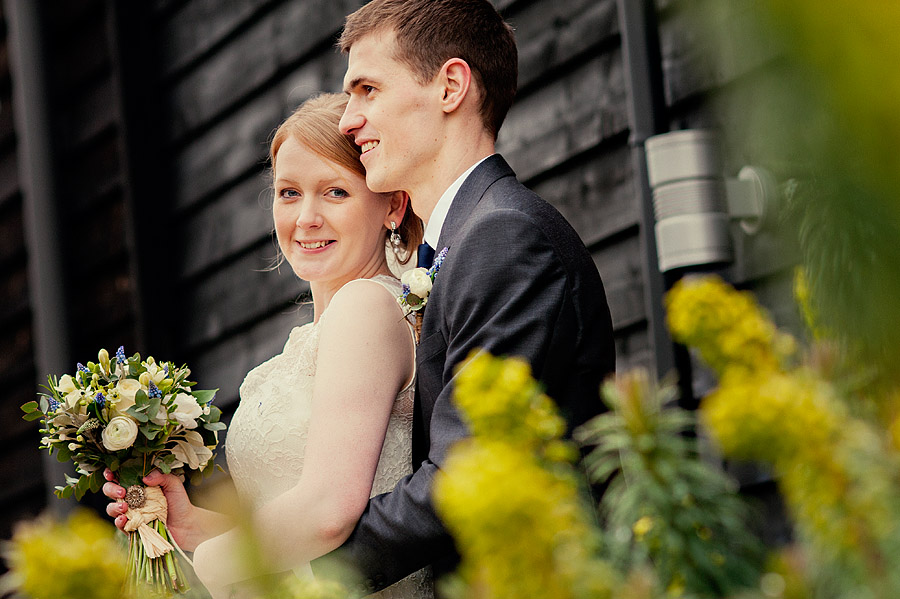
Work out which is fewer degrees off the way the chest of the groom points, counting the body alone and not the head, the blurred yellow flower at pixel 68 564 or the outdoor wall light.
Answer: the blurred yellow flower

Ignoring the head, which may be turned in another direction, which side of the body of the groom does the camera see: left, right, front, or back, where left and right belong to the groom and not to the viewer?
left

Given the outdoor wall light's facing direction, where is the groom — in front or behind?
in front

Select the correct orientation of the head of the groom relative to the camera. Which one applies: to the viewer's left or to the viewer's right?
to the viewer's left

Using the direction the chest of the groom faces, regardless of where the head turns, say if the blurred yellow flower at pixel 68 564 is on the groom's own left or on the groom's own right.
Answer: on the groom's own left

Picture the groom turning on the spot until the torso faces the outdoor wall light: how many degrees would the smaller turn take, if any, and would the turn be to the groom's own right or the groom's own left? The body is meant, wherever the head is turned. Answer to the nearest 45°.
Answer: approximately 135° to the groom's own right
